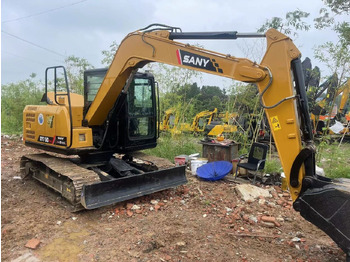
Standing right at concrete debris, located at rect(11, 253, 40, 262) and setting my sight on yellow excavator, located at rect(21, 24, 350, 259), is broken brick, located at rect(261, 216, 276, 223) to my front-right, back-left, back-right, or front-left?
front-right

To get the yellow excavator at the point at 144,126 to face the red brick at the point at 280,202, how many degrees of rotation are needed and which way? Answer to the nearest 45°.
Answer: approximately 45° to its left

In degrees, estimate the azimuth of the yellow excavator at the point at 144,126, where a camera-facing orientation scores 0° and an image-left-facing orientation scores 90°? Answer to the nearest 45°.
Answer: approximately 315°

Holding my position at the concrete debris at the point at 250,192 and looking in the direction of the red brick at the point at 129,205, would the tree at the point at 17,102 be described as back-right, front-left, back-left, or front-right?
front-right

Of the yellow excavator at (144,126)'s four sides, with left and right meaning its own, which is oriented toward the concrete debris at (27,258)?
right

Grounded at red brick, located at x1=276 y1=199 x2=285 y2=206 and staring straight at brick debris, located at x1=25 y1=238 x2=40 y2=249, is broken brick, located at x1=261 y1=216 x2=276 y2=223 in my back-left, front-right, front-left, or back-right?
front-left

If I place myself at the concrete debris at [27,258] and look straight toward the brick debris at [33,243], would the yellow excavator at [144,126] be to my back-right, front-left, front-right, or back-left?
front-right

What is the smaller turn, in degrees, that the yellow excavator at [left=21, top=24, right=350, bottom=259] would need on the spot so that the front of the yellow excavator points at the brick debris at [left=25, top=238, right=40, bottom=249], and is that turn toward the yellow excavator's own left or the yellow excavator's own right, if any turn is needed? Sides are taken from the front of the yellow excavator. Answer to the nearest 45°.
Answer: approximately 90° to the yellow excavator's own right

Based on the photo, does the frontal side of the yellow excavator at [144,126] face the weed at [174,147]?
no

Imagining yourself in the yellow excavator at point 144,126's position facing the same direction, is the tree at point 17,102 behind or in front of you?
behind
